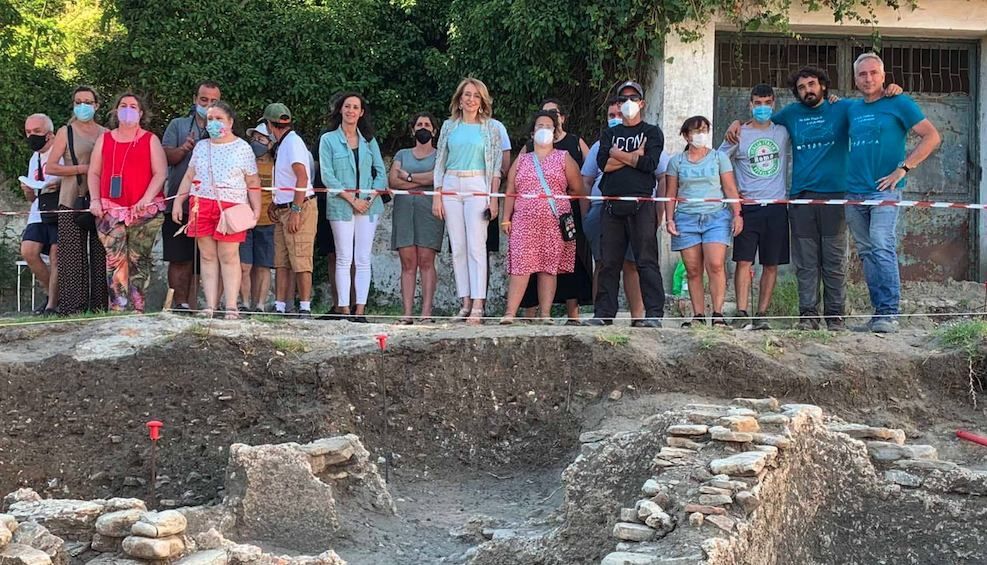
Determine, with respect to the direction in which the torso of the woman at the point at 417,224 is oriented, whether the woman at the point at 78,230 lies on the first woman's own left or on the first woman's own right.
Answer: on the first woman's own right

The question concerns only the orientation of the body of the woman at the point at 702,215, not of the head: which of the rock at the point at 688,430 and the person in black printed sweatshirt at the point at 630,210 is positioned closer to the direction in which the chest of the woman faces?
the rock

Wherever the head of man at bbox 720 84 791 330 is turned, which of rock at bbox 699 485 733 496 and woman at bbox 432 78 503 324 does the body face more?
the rock

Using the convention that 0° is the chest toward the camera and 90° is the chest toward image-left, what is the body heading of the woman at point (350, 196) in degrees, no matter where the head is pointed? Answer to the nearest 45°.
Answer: approximately 0°

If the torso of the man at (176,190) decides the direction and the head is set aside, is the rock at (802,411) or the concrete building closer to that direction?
the rock

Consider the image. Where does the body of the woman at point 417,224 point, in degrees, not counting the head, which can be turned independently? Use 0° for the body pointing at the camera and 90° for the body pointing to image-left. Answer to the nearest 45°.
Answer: approximately 0°

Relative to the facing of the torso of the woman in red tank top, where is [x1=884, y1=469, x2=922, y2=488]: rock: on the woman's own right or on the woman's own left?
on the woman's own left
